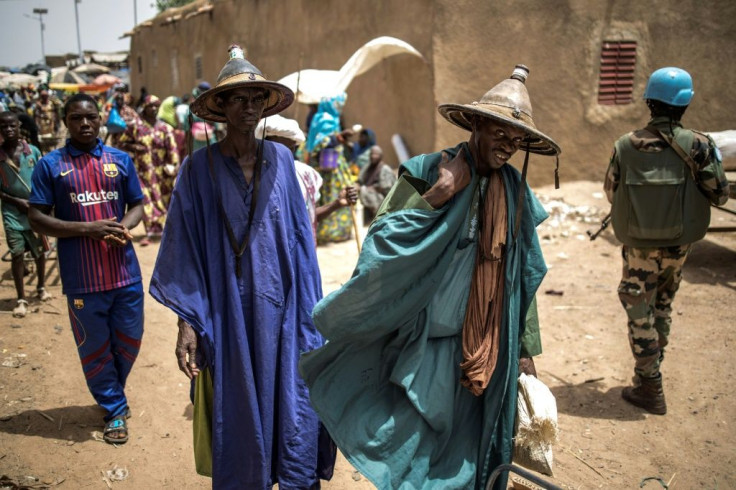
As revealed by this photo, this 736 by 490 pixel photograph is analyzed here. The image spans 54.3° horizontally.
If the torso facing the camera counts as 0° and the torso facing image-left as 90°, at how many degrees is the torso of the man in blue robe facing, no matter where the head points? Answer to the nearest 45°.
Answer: approximately 0°

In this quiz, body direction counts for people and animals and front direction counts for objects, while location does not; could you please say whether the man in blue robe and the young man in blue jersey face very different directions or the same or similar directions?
same or similar directions

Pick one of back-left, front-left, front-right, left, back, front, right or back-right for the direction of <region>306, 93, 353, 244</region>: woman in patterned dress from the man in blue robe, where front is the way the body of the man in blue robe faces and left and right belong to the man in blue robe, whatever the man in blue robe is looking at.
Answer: back

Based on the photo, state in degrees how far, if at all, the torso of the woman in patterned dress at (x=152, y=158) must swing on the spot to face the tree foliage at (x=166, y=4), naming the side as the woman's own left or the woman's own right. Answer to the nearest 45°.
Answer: approximately 180°

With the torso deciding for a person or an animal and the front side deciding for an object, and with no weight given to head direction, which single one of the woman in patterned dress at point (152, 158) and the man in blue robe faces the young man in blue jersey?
the woman in patterned dress

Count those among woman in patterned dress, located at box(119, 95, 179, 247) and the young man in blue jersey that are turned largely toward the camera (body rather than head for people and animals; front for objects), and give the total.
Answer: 2

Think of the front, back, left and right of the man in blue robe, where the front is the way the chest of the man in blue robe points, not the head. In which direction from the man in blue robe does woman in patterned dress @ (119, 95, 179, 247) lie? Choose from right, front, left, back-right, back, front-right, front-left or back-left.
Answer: back

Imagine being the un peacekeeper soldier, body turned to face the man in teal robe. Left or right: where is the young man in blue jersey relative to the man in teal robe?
right

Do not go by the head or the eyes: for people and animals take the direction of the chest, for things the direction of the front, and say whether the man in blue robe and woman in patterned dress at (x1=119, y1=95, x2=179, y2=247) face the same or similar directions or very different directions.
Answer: same or similar directions

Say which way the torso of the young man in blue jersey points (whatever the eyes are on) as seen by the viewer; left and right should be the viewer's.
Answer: facing the viewer

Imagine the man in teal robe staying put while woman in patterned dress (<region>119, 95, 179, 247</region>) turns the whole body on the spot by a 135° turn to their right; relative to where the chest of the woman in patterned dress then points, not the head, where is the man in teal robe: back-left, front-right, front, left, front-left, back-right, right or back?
back-left
